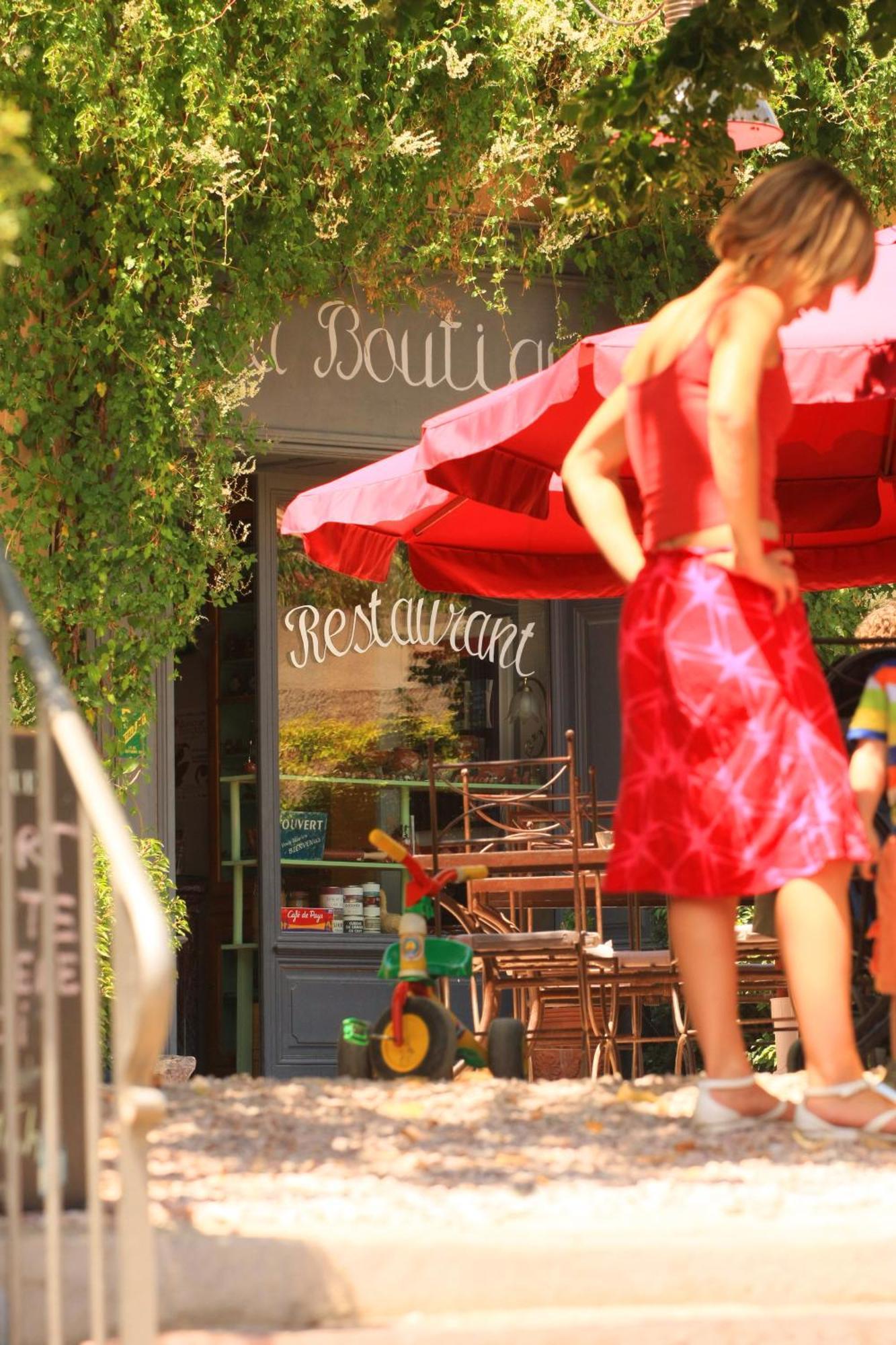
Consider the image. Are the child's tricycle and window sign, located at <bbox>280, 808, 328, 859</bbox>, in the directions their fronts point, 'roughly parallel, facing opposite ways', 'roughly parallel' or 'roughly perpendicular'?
roughly parallel

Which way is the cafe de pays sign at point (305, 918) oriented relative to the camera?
toward the camera

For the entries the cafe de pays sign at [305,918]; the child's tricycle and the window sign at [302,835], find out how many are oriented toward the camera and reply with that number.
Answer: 3

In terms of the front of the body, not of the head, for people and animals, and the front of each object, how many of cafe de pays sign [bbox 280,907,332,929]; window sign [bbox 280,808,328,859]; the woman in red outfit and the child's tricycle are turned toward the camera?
3

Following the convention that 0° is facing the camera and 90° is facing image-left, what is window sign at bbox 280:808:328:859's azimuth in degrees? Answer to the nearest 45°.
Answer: approximately 0°

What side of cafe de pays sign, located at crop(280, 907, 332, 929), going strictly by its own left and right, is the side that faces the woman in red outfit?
front

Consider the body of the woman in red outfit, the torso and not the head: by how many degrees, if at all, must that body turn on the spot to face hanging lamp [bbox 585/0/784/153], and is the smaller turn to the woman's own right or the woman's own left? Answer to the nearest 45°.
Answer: approximately 45° to the woman's own left

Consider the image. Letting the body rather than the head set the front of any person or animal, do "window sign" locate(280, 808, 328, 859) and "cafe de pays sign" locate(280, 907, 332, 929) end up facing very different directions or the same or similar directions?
same or similar directions

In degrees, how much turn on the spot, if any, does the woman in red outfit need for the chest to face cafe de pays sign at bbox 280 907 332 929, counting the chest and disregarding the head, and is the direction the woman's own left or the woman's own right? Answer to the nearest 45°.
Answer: approximately 45° to the woman's own left

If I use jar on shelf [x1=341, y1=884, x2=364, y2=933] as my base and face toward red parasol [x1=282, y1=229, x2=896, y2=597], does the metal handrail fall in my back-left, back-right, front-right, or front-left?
front-right

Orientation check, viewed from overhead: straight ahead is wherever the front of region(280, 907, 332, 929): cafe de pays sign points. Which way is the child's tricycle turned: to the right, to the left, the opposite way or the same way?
the same way

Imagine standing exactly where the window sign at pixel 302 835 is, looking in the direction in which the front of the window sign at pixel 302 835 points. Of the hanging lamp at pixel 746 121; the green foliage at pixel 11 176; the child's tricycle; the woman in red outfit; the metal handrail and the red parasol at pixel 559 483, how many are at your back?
0

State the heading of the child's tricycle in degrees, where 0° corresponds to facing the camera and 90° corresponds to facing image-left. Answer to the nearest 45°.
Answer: approximately 0°

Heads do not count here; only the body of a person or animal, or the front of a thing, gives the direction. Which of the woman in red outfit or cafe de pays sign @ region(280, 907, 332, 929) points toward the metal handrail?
the cafe de pays sign
